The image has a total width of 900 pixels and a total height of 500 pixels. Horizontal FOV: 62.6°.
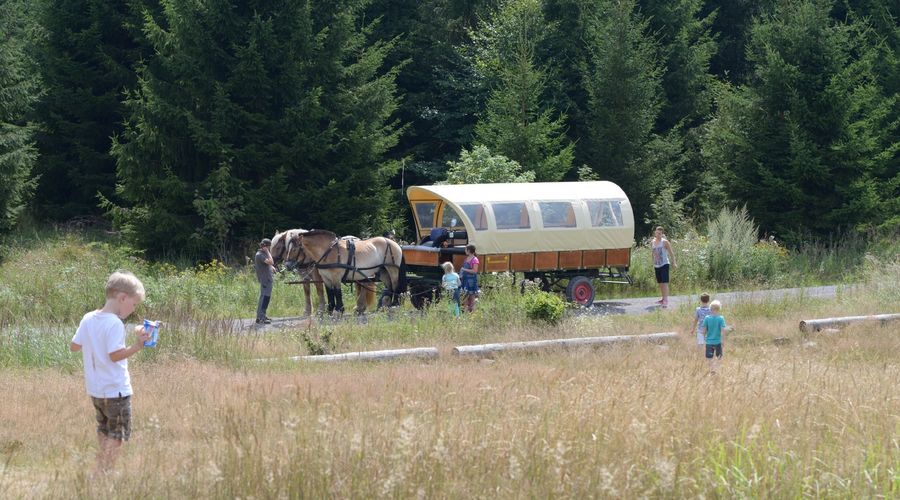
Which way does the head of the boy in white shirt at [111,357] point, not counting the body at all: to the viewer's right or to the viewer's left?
to the viewer's right

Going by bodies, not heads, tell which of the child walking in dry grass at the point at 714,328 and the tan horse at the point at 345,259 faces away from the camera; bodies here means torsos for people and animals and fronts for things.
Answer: the child walking in dry grass

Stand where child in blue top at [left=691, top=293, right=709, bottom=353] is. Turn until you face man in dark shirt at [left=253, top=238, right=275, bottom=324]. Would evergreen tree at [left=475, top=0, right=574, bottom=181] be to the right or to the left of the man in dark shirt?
right

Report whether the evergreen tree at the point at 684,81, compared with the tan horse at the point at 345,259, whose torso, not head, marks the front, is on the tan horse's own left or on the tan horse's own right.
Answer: on the tan horse's own right

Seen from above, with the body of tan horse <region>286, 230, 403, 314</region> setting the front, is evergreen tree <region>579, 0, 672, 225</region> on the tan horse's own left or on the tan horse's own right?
on the tan horse's own right

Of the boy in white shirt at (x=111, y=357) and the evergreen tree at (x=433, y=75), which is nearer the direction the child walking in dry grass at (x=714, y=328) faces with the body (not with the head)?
the evergreen tree

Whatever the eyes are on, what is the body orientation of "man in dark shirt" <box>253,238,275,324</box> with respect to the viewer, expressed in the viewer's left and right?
facing to the right of the viewer

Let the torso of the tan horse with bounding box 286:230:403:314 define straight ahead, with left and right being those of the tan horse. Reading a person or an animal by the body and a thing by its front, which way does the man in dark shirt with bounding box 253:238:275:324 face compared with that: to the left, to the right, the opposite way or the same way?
the opposite way

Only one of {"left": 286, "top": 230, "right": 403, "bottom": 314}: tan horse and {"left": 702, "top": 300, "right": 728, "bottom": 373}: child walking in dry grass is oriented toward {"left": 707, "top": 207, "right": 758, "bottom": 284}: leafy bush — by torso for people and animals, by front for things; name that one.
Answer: the child walking in dry grass

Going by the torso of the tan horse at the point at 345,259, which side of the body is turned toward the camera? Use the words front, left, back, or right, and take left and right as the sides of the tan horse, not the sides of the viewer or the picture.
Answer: left

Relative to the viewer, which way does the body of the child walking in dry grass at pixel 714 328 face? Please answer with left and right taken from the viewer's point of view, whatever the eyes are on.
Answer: facing away from the viewer

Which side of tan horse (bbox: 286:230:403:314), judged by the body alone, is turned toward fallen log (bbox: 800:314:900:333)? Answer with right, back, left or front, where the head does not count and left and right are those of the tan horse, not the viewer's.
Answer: back
